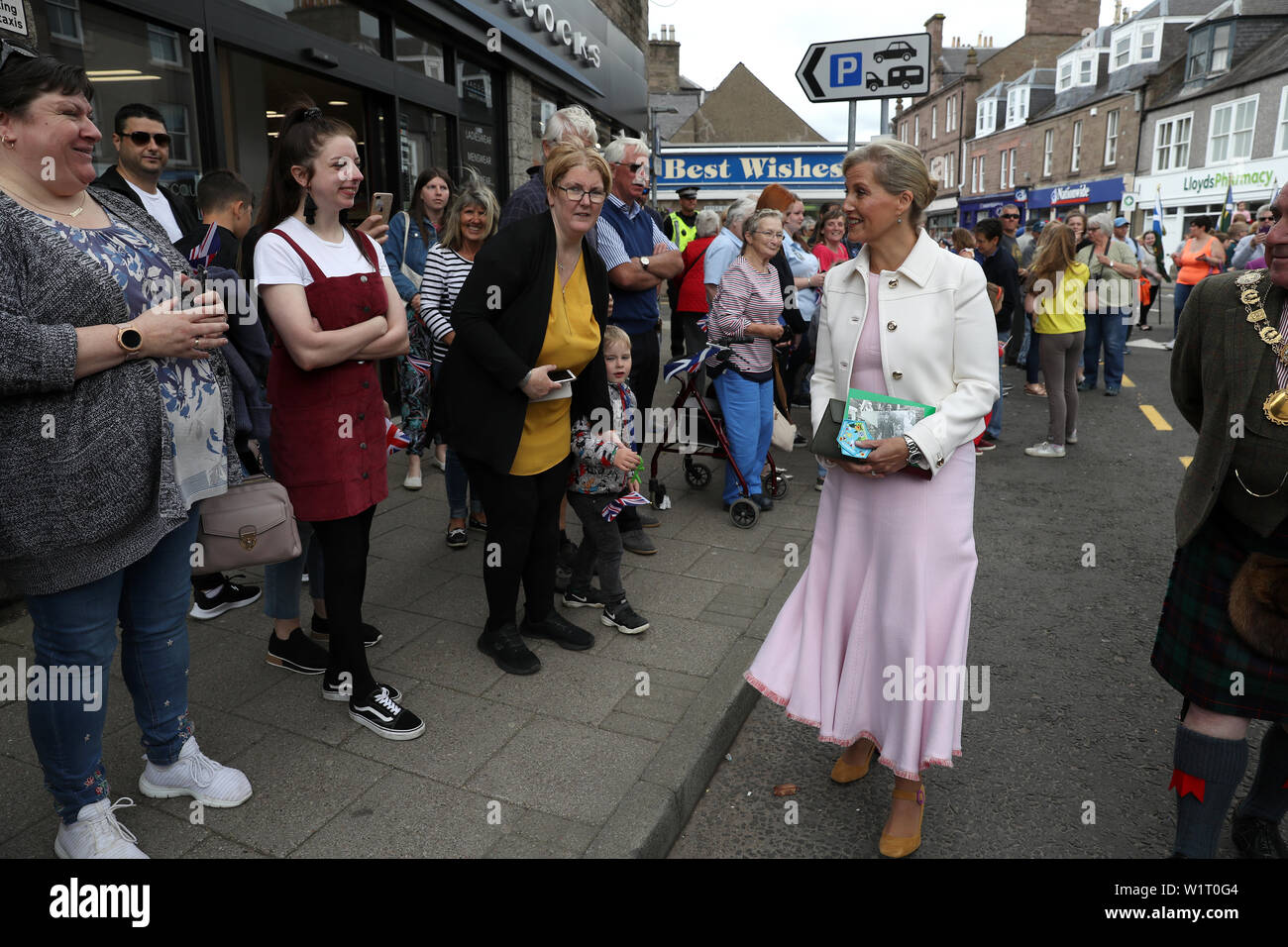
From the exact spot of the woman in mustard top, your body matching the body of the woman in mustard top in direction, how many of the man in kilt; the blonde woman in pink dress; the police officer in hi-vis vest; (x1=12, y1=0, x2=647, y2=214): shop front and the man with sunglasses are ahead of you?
2

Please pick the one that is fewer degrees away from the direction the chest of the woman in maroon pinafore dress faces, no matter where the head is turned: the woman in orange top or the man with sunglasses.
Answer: the woman in orange top

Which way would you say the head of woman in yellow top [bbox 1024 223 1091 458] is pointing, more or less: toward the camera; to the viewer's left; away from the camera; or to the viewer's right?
away from the camera

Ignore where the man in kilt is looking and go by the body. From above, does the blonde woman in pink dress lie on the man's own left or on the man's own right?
on the man's own right

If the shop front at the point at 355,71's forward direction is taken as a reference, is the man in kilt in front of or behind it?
in front

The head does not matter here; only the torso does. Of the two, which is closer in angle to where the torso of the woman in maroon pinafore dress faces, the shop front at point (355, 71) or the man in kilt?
the man in kilt

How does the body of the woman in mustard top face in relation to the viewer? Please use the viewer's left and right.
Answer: facing the viewer and to the right of the viewer

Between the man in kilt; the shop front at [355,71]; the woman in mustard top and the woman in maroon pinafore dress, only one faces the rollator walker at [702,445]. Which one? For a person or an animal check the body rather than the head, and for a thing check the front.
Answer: the shop front

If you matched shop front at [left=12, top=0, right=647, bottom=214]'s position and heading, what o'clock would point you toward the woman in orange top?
The woman in orange top is roughly at 10 o'clock from the shop front.

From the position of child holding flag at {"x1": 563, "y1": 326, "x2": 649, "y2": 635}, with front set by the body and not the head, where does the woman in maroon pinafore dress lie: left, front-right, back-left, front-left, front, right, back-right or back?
right

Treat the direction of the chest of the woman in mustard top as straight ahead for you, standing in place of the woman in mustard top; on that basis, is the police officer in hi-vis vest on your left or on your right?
on your left

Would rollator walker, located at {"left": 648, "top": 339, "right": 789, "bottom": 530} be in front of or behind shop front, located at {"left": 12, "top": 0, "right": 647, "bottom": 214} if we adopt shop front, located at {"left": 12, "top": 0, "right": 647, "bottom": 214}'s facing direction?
in front
